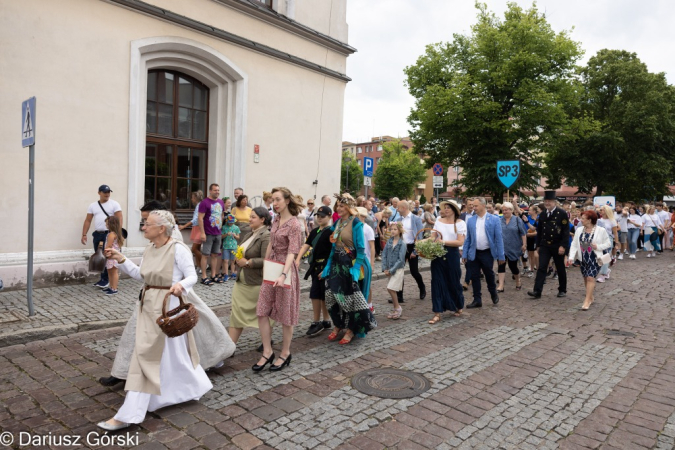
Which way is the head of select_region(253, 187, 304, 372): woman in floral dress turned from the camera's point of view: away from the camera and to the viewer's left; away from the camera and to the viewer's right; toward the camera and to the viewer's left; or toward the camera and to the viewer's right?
toward the camera and to the viewer's left

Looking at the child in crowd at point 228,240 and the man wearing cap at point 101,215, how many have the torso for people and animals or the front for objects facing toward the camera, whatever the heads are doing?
2

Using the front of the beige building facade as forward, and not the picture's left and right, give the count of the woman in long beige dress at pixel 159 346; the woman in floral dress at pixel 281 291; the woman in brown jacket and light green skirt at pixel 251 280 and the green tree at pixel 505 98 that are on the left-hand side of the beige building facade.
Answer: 1

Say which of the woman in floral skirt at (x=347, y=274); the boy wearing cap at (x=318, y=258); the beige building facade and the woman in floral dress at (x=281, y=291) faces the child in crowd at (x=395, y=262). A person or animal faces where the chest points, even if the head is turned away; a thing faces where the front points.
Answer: the beige building facade

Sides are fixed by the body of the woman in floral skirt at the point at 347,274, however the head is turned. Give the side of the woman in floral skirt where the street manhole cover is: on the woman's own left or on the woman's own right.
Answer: on the woman's own left

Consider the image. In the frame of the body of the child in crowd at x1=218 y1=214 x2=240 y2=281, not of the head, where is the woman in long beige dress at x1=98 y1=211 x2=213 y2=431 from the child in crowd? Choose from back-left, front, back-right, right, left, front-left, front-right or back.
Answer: front

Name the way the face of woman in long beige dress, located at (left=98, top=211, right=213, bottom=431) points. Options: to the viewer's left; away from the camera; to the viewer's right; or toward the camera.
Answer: to the viewer's left

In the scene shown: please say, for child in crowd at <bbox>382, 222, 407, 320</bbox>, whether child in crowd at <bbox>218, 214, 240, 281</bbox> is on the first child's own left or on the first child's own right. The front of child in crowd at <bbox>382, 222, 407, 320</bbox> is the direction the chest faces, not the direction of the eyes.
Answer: on the first child's own right

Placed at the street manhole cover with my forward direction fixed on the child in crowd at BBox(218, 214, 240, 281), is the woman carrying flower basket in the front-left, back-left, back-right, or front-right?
front-right

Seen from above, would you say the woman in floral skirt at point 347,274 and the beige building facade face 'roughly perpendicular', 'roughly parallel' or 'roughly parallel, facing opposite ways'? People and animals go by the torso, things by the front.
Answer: roughly perpendicular

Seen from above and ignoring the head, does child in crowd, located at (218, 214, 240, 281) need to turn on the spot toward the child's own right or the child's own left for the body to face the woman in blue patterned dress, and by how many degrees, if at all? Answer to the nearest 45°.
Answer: approximately 45° to the child's own left

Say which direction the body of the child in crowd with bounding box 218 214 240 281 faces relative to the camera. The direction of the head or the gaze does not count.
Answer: toward the camera

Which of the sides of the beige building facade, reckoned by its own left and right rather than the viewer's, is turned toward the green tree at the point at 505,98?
left
